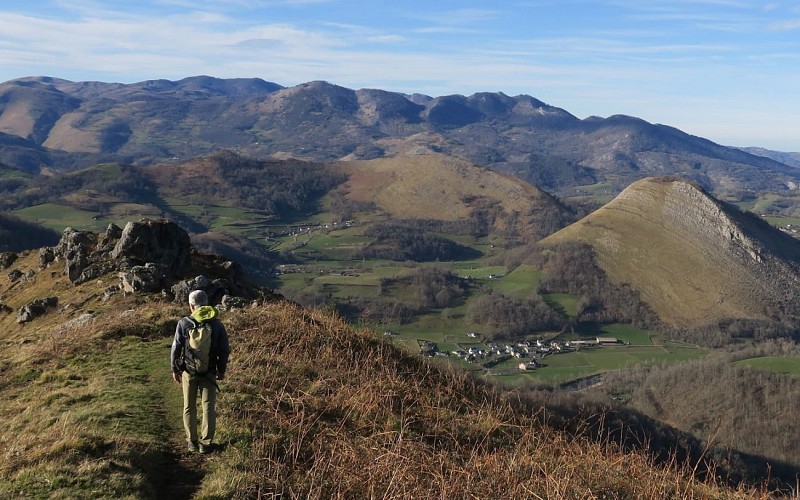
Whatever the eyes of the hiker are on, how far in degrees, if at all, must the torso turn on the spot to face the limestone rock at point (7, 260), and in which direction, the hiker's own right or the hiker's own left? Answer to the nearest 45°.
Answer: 0° — they already face it

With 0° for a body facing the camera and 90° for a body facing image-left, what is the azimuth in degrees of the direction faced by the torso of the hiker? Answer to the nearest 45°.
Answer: approximately 180°

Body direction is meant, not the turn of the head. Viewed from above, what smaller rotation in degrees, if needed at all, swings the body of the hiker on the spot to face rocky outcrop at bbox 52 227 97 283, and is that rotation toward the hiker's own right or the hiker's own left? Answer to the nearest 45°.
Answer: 0° — they already face it

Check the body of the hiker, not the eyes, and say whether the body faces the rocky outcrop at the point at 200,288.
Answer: yes

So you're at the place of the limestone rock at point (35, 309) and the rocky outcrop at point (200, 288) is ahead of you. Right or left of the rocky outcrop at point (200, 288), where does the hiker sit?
right

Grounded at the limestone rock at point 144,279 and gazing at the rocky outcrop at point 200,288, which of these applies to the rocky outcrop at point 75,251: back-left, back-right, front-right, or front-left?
back-left
